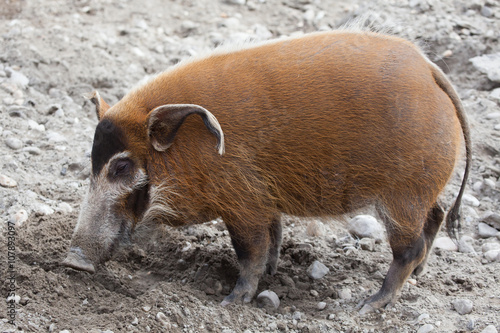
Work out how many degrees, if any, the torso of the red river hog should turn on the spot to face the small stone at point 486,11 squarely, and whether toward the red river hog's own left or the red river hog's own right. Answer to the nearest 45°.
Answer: approximately 135° to the red river hog's own right

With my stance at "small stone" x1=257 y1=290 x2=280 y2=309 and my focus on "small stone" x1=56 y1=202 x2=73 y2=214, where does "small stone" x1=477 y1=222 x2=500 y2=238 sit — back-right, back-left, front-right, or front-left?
back-right

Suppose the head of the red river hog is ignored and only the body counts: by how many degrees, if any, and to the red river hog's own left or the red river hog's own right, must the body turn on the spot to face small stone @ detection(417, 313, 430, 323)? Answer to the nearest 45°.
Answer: approximately 135° to the red river hog's own left

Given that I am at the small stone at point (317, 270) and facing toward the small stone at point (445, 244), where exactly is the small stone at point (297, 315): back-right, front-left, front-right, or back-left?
back-right

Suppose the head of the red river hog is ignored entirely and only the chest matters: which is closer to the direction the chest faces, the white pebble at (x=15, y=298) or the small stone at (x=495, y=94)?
the white pebble

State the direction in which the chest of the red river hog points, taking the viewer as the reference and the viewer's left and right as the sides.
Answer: facing to the left of the viewer

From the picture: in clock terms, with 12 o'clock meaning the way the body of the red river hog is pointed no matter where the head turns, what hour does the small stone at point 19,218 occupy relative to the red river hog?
The small stone is roughly at 12 o'clock from the red river hog.

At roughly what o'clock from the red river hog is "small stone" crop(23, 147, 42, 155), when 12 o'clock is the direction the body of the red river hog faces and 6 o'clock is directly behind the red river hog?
The small stone is roughly at 1 o'clock from the red river hog.

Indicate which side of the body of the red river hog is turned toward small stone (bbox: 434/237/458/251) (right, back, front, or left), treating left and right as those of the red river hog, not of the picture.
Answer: back

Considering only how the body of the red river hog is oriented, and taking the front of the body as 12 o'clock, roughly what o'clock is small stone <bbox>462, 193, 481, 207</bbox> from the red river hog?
The small stone is roughly at 5 o'clock from the red river hog.

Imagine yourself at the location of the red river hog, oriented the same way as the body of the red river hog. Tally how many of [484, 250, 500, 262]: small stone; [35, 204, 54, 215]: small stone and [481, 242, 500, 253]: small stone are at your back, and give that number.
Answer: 2

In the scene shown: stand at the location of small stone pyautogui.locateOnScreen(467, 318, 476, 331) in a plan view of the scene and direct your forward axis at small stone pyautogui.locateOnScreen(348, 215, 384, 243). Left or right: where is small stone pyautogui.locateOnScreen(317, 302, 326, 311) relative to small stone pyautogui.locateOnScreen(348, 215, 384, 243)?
left
